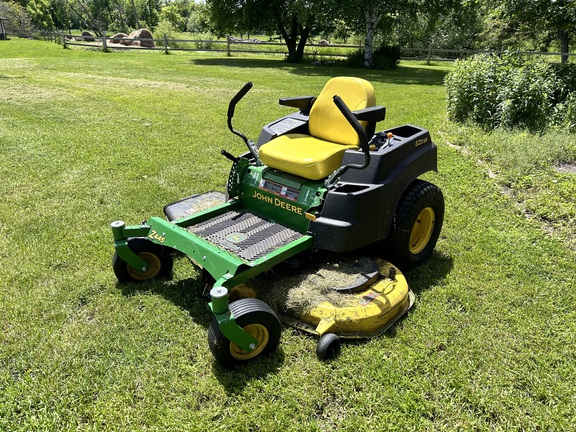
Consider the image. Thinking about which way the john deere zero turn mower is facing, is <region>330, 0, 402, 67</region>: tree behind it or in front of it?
behind

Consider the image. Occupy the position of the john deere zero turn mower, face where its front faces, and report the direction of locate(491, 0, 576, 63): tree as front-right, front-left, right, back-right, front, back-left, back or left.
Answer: back

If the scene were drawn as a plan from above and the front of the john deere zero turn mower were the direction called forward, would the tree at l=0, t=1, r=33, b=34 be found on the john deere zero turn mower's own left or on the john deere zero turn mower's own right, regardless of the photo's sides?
on the john deere zero turn mower's own right

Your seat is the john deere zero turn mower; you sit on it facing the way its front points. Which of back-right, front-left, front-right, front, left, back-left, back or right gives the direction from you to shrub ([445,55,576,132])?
back
